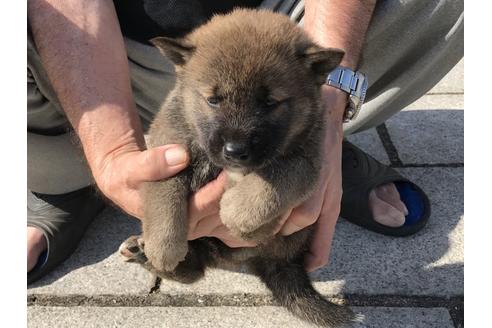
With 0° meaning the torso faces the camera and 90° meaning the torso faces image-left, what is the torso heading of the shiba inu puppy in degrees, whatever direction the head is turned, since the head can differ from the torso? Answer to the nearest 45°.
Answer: approximately 0°
